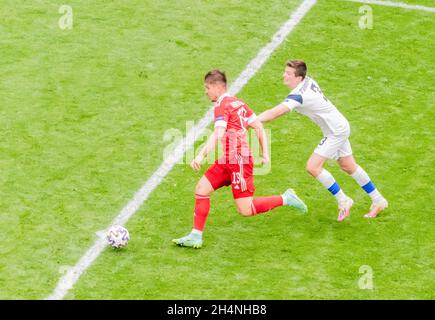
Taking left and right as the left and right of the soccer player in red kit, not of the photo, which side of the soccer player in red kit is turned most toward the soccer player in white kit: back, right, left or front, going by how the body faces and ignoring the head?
back

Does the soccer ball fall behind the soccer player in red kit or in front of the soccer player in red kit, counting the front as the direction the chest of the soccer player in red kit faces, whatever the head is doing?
in front

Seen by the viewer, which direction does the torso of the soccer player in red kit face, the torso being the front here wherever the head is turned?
to the viewer's left

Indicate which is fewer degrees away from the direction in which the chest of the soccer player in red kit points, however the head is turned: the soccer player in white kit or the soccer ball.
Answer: the soccer ball

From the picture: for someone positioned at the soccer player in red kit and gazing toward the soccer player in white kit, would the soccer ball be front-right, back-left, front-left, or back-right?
back-left
